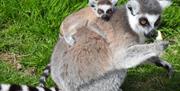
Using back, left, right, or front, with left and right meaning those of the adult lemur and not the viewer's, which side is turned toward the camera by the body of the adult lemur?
right

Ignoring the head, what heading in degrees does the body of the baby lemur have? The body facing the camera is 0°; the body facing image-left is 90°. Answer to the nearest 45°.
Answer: approximately 315°
